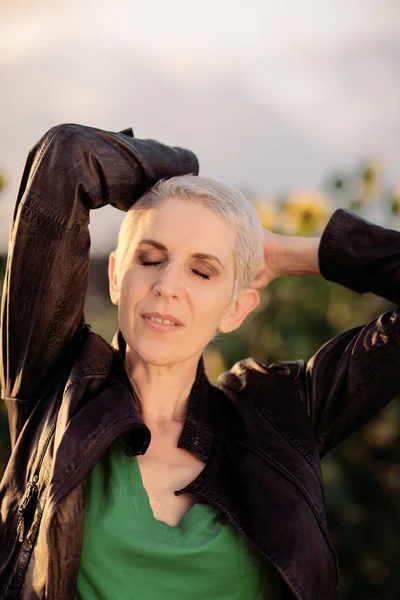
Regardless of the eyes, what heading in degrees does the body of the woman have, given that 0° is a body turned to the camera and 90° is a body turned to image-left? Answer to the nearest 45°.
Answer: approximately 0°

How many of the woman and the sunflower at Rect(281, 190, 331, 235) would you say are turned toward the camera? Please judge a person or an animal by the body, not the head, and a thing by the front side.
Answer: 2

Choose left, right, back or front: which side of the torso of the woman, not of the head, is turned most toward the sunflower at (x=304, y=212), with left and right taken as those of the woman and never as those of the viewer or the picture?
back

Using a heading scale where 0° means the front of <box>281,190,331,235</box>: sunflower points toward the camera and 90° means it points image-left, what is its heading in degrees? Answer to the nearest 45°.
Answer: approximately 0°

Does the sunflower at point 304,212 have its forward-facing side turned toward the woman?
yes
